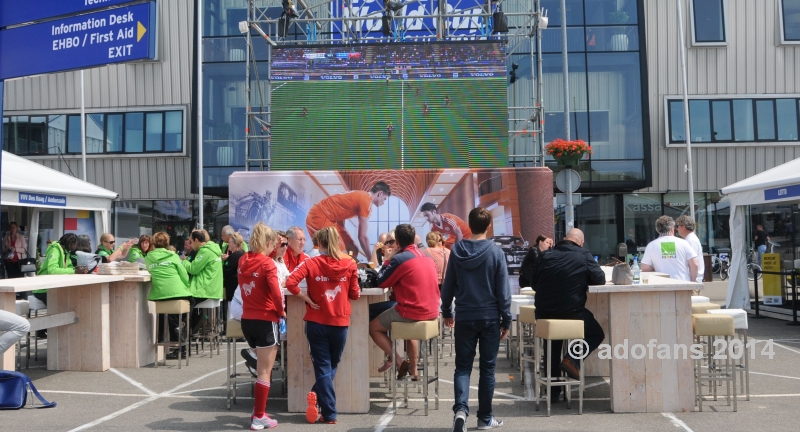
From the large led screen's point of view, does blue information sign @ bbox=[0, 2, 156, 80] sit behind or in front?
in front

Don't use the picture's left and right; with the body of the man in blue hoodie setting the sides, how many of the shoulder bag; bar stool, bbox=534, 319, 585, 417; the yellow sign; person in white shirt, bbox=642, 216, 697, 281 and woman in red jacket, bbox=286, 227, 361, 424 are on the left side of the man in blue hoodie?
2

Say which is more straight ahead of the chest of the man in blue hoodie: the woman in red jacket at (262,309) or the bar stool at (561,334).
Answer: the bar stool

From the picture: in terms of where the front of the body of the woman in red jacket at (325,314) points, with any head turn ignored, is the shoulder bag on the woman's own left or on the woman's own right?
on the woman's own left

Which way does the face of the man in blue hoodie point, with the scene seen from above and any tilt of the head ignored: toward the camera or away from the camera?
away from the camera

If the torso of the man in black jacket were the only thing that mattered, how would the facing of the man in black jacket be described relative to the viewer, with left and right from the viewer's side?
facing away from the viewer and to the right of the viewer

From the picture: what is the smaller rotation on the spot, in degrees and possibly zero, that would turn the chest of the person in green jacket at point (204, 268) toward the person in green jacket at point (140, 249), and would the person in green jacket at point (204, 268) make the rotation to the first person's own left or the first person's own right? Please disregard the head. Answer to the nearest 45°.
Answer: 0° — they already face them

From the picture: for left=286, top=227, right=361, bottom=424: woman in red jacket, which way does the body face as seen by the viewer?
away from the camera

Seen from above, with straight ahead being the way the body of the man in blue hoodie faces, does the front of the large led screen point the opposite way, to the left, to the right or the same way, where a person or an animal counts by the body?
the opposite way

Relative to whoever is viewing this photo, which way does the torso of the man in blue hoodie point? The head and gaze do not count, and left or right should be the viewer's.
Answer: facing away from the viewer

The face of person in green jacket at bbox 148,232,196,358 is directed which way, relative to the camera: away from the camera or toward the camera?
away from the camera

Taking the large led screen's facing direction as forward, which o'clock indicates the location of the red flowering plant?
The red flowering plant is roughly at 10 o'clock from the large led screen.

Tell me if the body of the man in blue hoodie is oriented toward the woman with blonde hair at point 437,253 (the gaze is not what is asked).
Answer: yes

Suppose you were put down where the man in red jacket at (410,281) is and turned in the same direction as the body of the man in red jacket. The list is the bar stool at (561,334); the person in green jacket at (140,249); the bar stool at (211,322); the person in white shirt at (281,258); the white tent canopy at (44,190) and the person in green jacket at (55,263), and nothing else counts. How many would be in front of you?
5

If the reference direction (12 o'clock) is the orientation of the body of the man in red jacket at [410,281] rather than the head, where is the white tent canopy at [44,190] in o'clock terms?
The white tent canopy is roughly at 12 o'clock from the man in red jacket.
